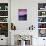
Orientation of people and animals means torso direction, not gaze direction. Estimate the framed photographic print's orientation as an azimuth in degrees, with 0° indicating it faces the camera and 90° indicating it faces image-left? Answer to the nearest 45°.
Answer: approximately 0°
